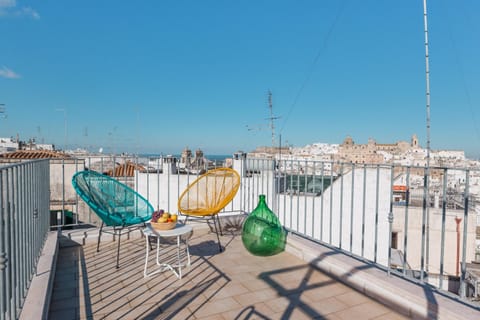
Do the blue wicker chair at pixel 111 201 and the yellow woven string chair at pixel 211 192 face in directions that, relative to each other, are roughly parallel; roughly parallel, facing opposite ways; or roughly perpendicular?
roughly perpendicular

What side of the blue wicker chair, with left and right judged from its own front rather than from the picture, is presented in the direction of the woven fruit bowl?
front

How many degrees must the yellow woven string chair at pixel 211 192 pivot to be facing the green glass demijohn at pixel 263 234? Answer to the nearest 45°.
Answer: approximately 90° to its left

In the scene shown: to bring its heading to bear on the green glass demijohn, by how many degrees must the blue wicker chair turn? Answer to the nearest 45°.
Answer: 0° — it already faces it

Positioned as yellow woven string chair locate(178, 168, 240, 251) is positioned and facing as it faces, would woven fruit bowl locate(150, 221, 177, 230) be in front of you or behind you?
in front

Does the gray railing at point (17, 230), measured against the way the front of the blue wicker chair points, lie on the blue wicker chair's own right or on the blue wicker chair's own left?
on the blue wicker chair's own right

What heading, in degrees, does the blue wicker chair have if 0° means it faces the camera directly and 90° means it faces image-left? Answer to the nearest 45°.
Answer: approximately 315°

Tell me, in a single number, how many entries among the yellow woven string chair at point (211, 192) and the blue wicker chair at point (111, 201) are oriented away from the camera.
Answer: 0

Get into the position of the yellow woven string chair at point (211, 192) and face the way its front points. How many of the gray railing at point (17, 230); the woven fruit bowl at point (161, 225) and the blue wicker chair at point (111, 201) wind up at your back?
0

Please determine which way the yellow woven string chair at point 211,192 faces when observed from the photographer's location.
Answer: facing the viewer and to the left of the viewer

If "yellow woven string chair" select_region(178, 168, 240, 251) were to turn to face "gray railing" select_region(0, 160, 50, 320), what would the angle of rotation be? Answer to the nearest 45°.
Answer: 0° — it already faces it

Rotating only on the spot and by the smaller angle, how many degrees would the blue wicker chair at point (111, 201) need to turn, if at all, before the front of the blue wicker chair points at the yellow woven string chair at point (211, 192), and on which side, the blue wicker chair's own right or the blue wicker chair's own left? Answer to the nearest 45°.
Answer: approximately 45° to the blue wicker chair's own left

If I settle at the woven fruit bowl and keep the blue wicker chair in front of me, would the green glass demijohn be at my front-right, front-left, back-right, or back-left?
back-right
